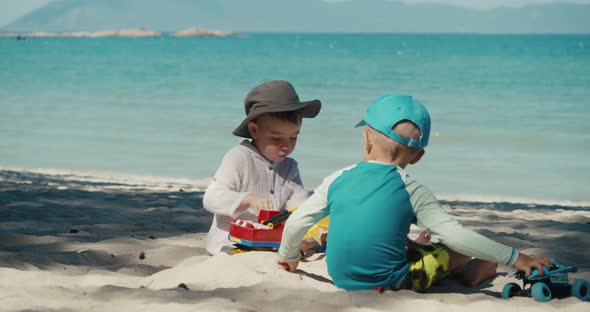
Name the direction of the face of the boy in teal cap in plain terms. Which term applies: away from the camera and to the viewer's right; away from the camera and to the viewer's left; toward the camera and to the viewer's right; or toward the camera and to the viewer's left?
away from the camera and to the viewer's left

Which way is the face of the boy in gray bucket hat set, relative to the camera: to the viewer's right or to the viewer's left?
to the viewer's right

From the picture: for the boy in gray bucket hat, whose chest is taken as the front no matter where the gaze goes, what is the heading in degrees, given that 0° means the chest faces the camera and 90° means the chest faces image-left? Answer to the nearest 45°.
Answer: approximately 315°

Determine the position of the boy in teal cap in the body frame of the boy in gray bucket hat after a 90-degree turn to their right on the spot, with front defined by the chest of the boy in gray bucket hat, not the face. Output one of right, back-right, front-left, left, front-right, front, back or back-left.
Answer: left
